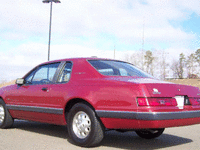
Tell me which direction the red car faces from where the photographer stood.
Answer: facing away from the viewer and to the left of the viewer
